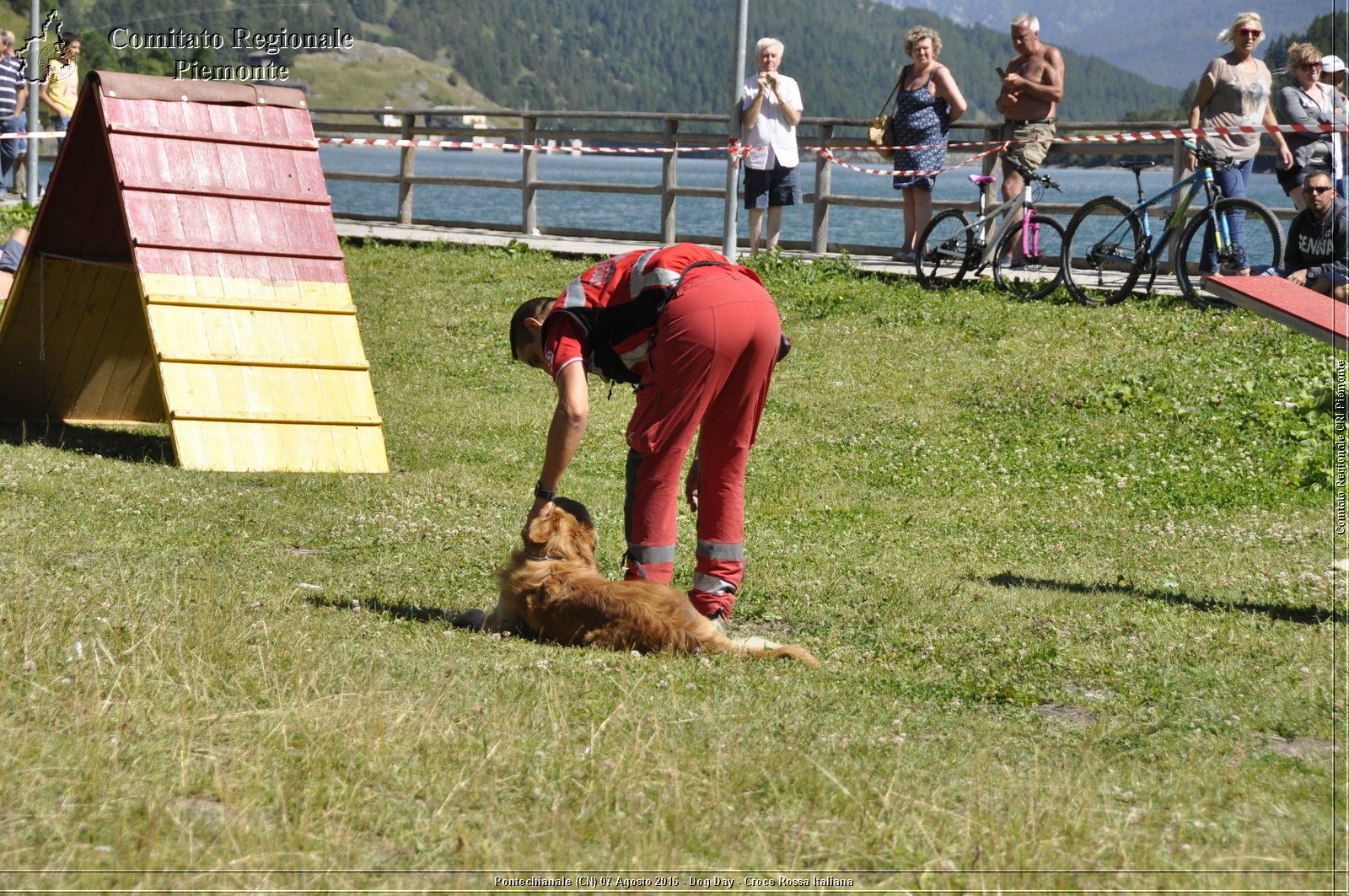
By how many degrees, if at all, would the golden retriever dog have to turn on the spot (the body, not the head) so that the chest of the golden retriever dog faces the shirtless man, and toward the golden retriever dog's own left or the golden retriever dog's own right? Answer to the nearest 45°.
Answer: approximately 45° to the golden retriever dog's own right

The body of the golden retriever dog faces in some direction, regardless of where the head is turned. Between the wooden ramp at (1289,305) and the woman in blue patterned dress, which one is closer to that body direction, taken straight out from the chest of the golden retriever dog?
the woman in blue patterned dress

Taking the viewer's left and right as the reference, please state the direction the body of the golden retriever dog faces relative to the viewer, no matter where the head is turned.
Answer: facing away from the viewer and to the left of the viewer

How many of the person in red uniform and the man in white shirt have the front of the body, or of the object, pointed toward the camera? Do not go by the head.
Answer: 1

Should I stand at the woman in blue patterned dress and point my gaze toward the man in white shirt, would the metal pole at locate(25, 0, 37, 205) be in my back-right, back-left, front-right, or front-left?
front-right

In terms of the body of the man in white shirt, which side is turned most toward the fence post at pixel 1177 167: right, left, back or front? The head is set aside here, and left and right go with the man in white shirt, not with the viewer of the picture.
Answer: left

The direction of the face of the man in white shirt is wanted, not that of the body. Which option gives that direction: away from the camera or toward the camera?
toward the camera

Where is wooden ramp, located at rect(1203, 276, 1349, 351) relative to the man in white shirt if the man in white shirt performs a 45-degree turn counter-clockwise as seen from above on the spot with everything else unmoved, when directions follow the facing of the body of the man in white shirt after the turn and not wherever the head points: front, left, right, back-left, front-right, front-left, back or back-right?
front-right

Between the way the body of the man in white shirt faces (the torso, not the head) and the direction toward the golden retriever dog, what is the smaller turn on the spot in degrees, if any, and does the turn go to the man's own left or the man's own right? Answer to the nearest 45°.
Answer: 0° — they already face it

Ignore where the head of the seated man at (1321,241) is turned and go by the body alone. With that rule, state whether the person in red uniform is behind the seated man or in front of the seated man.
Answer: in front

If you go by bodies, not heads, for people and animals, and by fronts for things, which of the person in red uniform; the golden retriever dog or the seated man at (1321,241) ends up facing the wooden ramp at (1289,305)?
the seated man

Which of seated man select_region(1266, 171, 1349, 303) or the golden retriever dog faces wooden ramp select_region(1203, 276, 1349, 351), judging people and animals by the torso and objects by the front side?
the seated man

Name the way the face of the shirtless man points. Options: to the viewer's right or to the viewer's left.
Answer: to the viewer's left

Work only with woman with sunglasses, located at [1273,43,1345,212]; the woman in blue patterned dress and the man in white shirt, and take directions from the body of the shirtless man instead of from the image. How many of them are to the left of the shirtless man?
1

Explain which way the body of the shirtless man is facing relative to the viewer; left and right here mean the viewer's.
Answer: facing the viewer and to the left of the viewer

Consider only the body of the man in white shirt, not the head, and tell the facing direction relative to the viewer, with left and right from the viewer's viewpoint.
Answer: facing the viewer

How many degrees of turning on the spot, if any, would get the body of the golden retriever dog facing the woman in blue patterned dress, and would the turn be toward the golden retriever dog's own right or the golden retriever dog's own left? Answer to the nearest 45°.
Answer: approximately 45° to the golden retriever dog's own right

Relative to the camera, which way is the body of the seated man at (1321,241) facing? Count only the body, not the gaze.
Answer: toward the camera

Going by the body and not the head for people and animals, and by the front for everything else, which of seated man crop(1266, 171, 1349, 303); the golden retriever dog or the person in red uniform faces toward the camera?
the seated man
